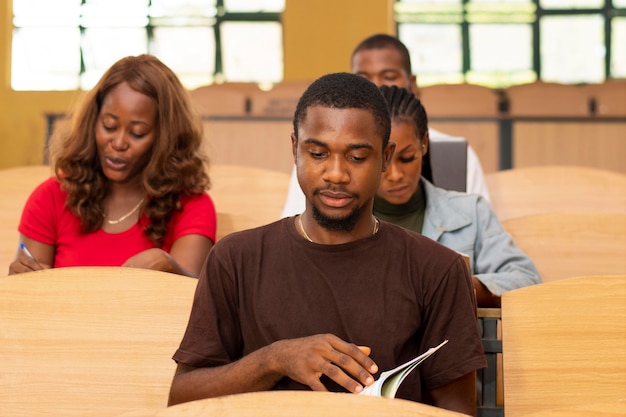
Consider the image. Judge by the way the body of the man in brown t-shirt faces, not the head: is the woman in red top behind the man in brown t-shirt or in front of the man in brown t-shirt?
behind

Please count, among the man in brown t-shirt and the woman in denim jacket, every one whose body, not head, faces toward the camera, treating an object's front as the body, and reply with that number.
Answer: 2

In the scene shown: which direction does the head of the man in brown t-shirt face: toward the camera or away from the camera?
toward the camera

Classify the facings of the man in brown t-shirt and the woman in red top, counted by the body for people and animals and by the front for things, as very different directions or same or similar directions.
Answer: same or similar directions

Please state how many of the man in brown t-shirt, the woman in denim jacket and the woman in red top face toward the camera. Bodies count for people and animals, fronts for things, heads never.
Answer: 3

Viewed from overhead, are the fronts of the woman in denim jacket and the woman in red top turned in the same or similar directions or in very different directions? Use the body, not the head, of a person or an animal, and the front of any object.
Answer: same or similar directions

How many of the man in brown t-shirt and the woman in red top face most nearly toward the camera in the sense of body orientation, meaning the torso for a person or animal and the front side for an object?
2

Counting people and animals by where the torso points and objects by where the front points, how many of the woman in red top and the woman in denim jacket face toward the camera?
2

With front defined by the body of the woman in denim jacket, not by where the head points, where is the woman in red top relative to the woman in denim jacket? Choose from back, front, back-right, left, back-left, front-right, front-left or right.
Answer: right

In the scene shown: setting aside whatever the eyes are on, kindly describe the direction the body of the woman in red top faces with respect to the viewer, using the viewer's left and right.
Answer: facing the viewer

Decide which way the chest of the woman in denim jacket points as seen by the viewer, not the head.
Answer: toward the camera

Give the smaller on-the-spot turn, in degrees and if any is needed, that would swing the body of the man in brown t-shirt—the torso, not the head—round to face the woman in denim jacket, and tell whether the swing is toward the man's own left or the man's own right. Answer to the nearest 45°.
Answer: approximately 180°

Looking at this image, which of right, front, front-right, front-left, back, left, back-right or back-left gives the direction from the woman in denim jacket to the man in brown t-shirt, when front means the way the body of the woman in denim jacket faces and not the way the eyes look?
front

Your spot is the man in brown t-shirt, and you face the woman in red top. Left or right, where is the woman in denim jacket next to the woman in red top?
right
